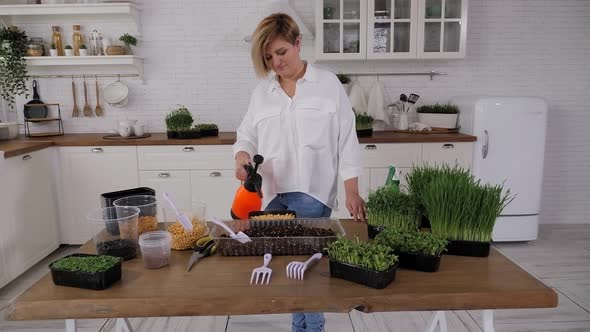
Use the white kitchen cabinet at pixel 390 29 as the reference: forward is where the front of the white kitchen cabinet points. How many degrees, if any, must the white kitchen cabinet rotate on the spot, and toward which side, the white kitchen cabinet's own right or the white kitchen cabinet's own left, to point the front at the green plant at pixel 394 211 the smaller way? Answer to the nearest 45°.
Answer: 0° — it already faces it

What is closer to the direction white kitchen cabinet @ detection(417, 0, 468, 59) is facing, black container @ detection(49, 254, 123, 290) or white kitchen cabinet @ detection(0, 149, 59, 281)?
the black container

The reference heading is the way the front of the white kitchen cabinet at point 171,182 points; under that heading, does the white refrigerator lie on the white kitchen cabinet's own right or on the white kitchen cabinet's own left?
on the white kitchen cabinet's own left

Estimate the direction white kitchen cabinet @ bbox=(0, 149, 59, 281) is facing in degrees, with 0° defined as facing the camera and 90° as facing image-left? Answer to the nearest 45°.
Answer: approximately 315°

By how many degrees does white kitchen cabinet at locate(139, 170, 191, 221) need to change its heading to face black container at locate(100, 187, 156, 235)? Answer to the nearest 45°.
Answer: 0° — it already faces it

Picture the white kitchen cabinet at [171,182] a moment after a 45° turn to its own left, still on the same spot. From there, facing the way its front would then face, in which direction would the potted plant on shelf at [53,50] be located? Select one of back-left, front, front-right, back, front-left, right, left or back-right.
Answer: back

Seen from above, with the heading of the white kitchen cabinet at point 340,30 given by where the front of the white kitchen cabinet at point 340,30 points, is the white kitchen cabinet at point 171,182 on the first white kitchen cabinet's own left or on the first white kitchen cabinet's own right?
on the first white kitchen cabinet's own right

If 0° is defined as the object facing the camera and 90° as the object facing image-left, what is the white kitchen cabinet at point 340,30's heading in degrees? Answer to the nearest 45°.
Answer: approximately 0°

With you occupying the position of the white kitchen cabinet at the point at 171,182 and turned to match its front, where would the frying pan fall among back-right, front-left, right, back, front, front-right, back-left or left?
back-right

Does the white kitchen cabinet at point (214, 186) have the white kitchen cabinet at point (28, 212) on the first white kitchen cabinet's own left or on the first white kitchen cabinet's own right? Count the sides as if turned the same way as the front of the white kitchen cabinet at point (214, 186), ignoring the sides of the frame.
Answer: on the first white kitchen cabinet's own right
